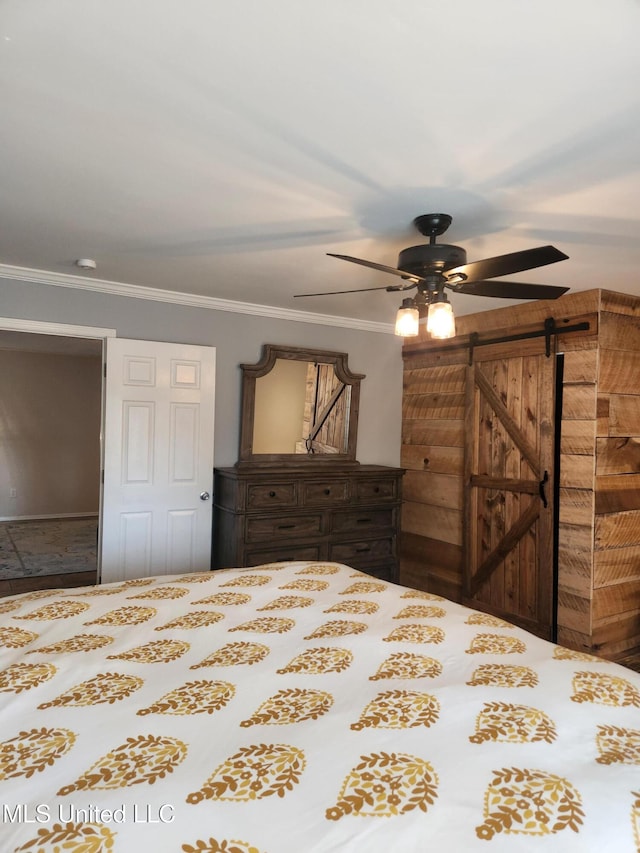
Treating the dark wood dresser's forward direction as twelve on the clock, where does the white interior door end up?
The white interior door is roughly at 4 o'clock from the dark wood dresser.

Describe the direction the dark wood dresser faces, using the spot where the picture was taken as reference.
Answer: facing the viewer and to the right of the viewer

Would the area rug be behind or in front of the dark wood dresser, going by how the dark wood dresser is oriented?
behind

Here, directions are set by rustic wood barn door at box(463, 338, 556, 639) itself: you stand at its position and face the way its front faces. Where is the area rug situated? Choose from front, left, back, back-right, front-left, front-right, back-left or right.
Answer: front-right

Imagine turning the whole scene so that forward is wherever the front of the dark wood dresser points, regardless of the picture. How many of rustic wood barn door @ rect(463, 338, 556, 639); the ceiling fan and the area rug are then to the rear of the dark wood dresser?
1

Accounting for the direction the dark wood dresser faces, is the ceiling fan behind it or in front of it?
in front

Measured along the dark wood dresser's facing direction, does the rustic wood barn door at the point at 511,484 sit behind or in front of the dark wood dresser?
in front

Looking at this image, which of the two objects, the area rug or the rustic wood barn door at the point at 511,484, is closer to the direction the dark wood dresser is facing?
the rustic wood barn door

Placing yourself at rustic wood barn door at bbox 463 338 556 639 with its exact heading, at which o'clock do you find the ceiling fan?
The ceiling fan is roughly at 11 o'clock from the rustic wood barn door.

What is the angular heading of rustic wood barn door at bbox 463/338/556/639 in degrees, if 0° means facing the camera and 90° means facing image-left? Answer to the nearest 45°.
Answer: approximately 45°

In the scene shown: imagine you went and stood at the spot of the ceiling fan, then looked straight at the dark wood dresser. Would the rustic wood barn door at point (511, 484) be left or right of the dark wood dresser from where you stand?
right

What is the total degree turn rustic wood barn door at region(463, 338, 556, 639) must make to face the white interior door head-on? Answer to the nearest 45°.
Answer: approximately 45° to its right
